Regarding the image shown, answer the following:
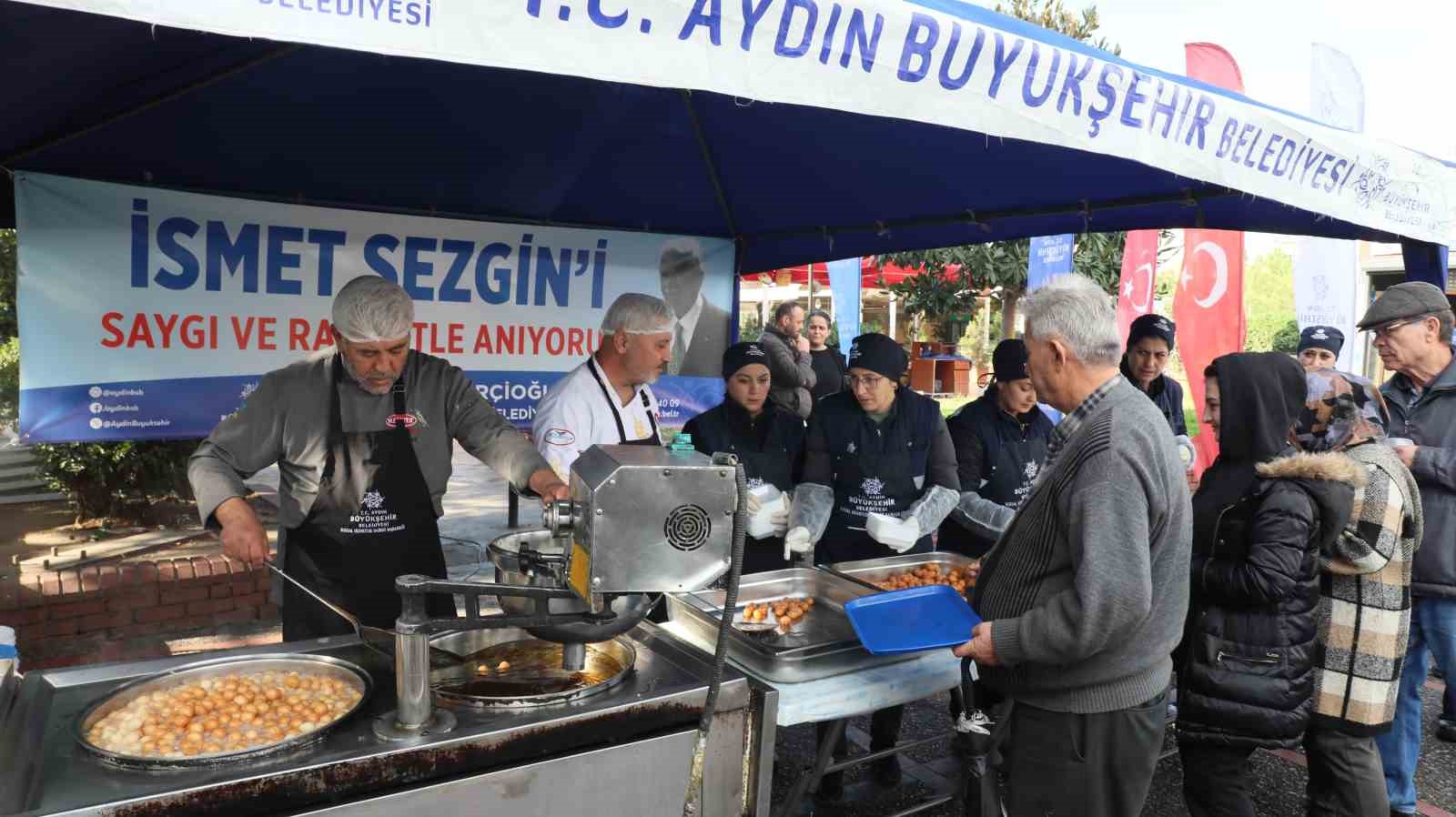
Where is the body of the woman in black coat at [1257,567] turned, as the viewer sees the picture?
to the viewer's left

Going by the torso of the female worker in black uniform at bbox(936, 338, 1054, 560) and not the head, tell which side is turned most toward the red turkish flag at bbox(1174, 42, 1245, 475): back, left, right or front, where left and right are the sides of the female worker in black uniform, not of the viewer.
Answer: left

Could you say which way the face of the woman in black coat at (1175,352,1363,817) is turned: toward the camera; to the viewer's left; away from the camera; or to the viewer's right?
to the viewer's left

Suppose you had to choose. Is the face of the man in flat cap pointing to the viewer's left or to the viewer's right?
to the viewer's left

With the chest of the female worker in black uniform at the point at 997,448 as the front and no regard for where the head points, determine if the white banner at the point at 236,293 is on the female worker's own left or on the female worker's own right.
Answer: on the female worker's own right

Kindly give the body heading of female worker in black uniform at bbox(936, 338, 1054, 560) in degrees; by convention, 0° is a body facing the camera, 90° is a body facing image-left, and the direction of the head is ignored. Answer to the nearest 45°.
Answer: approximately 315°

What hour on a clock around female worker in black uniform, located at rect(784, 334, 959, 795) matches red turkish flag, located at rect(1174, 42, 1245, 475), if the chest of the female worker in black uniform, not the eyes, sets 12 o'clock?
The red turkish flag is roughly at 7 o'clock from the female worker in black uniform.

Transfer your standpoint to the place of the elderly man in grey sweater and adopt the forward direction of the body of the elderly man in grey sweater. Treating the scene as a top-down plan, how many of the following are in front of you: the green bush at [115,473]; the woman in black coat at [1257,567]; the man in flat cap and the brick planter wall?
2

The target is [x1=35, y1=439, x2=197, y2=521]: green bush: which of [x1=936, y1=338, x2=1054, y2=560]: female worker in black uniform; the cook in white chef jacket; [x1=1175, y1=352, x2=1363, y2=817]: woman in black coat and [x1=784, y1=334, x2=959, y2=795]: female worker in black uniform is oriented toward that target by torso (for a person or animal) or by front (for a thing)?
the woman in black coat

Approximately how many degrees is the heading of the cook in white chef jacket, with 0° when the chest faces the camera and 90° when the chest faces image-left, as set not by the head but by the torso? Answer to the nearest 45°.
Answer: approximately 315°

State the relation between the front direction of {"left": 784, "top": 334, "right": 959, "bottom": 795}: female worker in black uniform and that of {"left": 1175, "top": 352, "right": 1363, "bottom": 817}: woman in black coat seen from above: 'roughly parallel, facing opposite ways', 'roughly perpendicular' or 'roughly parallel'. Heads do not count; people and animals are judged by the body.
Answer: roughly perpendicular

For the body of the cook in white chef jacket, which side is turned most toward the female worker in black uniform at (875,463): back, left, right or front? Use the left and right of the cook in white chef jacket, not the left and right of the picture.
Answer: left

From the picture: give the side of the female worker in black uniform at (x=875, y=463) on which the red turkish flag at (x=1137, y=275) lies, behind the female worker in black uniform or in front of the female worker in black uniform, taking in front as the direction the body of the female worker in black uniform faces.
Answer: behind

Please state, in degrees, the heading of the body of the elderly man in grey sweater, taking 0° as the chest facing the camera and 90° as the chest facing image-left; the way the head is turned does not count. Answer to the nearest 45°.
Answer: approximately 90°

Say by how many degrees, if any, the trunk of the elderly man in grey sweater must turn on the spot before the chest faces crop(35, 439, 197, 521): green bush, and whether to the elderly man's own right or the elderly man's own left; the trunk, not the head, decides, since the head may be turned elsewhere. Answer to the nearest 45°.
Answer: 0° — they already face it
